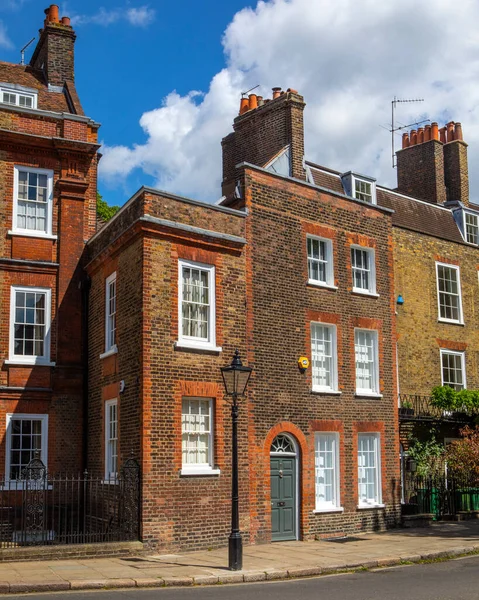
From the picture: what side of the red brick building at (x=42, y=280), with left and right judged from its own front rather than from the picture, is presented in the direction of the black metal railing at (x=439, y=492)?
left

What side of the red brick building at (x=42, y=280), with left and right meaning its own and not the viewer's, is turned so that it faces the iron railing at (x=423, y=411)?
left

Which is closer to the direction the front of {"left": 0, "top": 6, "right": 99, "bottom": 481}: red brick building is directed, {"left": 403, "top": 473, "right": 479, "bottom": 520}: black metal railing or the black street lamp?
the black street lamp

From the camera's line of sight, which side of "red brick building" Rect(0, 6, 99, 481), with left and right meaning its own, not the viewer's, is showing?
front

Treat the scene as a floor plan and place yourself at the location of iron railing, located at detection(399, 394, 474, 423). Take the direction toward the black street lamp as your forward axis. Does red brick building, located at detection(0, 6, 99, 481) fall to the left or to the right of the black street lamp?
right

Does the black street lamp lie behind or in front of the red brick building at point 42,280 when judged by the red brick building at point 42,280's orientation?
in front
